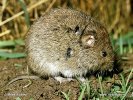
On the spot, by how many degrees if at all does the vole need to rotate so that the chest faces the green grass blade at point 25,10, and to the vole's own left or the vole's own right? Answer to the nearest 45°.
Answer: approximately 135° to the vole's own left

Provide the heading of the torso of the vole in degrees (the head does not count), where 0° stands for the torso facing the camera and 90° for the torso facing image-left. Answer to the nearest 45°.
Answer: approximately 270°
